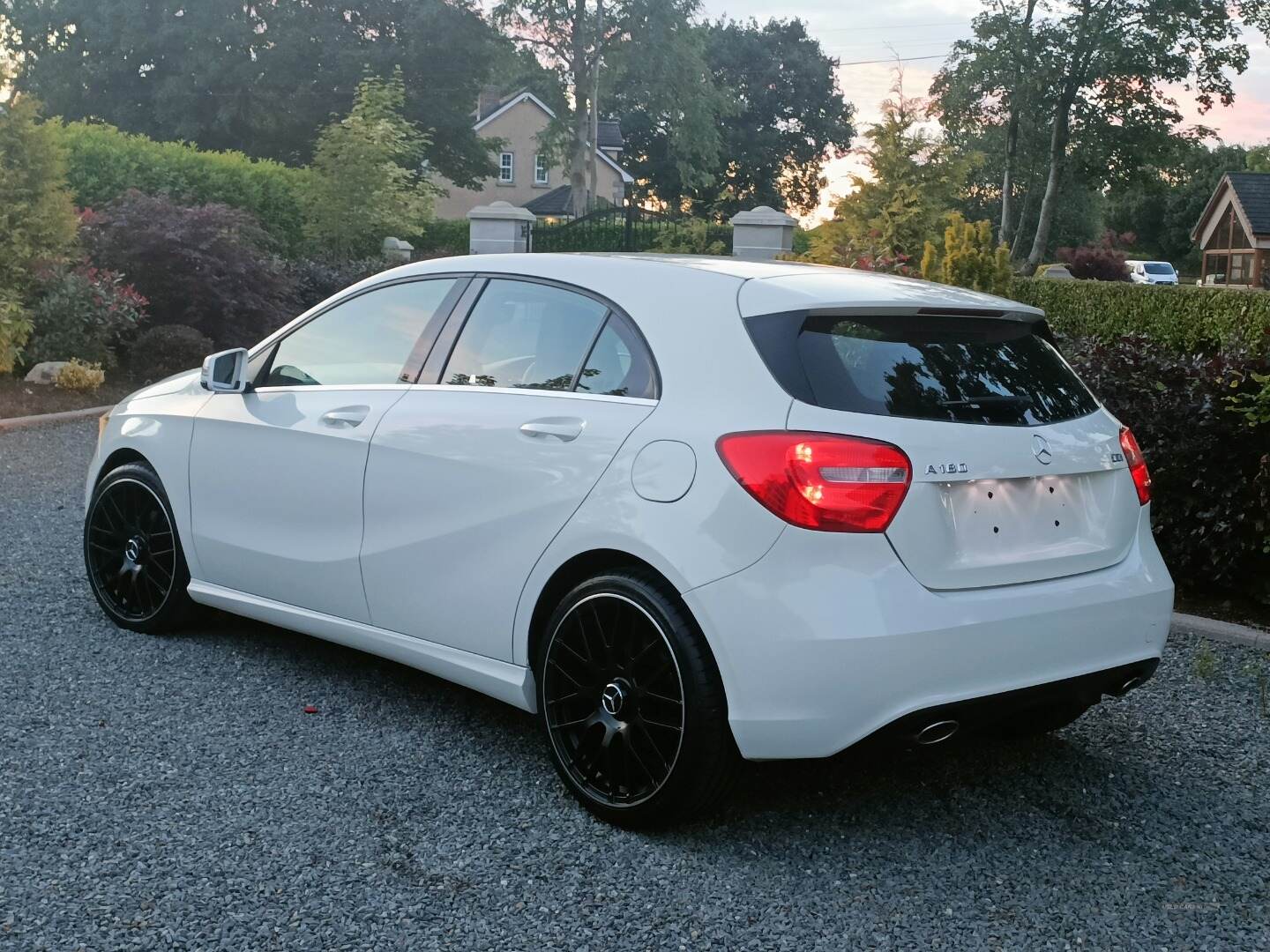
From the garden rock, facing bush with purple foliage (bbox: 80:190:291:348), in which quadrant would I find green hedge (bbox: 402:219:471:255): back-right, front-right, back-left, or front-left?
front-left

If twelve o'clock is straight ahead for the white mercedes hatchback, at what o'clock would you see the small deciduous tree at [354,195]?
The small deciduous tree is roughly at 1 o'clock from the white mercedes hatchback.

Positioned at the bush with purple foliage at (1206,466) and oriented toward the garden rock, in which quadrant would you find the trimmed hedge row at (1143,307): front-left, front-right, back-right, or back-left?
front-right

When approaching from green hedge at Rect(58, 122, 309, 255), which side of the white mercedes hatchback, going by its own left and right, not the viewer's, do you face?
front

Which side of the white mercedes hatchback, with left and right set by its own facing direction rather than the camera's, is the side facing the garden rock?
front

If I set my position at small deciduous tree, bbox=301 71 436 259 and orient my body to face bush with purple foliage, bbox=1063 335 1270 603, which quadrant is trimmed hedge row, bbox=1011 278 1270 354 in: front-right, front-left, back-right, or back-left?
front-left

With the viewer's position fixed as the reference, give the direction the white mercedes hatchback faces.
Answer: facing away from the viewer and to the left of the viewer

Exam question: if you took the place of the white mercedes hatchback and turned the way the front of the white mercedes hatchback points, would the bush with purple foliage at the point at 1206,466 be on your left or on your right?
on your right

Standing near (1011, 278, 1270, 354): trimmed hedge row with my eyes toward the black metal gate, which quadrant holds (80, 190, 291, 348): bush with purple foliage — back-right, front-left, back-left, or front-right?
front-left

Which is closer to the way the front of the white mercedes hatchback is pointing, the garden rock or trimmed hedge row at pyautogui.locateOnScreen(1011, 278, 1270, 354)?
the garden rock

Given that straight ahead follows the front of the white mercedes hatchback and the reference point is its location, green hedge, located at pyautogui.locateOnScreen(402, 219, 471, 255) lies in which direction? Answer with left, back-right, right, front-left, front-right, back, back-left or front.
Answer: front-right
